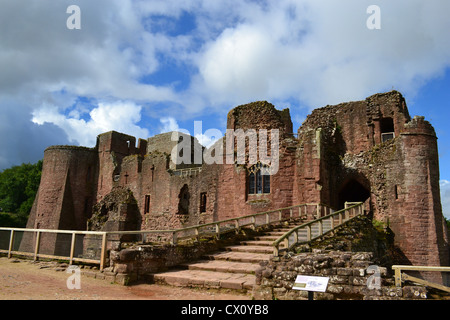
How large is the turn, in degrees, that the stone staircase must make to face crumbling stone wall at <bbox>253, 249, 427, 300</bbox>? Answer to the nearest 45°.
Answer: approximately 90° to its left

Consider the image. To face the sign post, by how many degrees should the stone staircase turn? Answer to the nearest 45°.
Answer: approximately 45° to its left

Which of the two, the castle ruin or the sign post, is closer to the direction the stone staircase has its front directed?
the sign post

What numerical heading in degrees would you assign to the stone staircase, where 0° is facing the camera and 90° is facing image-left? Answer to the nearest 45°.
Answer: approximately 45°
